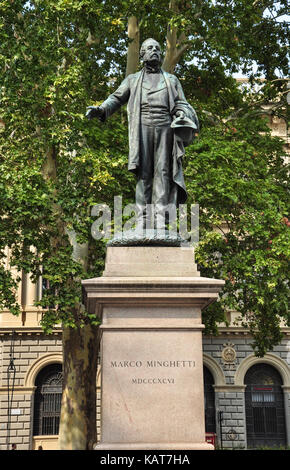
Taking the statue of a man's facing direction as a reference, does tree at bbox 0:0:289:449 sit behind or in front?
behind

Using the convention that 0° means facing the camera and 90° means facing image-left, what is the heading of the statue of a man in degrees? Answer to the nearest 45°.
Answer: approximately 0°
